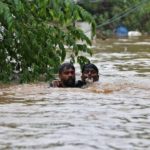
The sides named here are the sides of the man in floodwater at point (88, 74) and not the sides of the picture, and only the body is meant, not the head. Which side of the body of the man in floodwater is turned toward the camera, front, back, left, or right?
front

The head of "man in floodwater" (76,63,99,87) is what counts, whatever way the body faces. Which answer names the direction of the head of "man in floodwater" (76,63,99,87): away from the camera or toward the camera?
toward the camera

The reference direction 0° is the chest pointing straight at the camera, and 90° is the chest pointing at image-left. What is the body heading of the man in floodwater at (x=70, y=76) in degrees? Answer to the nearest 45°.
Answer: approximately 315°

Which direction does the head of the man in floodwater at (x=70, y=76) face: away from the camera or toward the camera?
toward the camera
